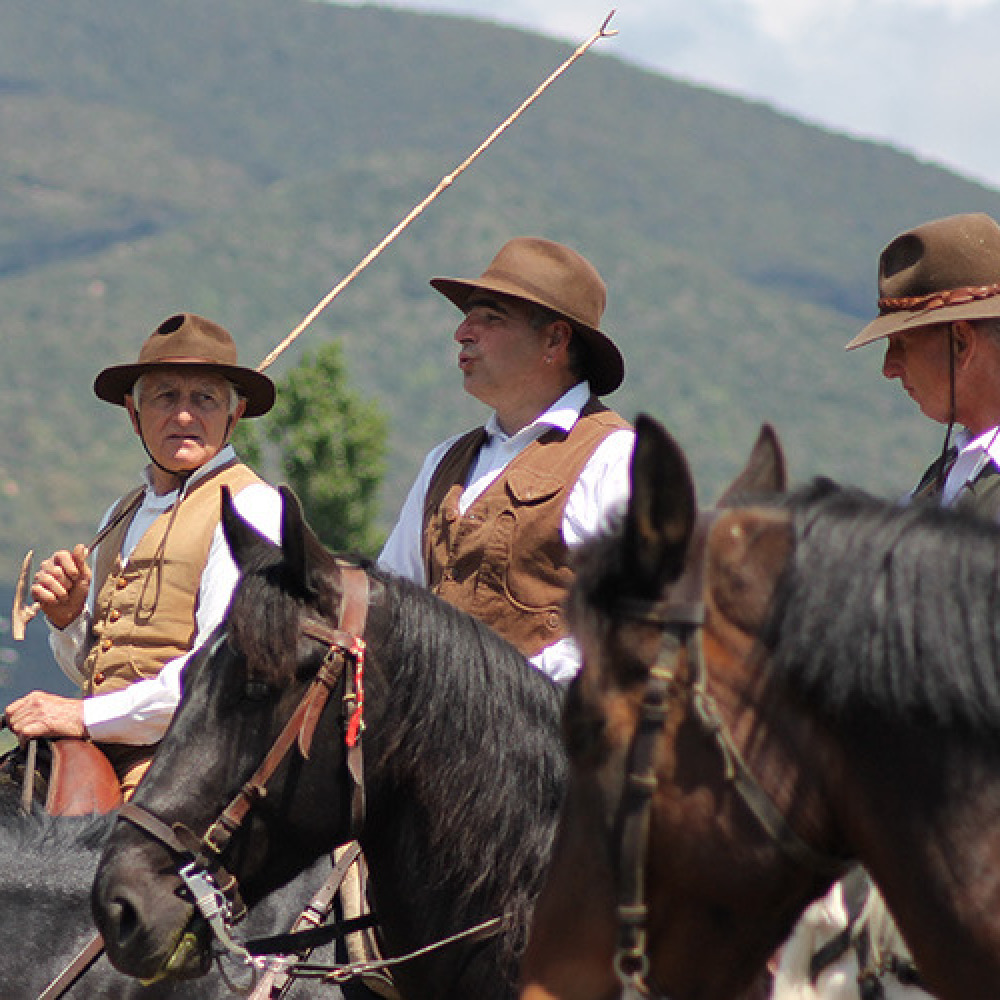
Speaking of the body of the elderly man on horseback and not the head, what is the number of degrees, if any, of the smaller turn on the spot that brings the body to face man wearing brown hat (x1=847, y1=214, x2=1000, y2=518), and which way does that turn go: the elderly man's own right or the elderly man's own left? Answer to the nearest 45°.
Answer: approximately 90° to the elderly man's own left

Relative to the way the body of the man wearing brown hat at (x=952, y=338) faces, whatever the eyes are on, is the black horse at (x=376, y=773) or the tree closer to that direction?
the black horse

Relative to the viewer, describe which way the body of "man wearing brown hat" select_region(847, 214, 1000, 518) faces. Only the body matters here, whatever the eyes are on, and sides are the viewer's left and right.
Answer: facing to the left of the viewer

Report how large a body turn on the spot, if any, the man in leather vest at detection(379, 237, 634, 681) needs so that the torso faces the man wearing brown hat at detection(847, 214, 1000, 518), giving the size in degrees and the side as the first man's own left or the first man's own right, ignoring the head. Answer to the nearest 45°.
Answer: approximately 90° to the first man's own left

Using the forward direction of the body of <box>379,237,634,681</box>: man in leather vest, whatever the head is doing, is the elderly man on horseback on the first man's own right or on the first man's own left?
on the first man's own right

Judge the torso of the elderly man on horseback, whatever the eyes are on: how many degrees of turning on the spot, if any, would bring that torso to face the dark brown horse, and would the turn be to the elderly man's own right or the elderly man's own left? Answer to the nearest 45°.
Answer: approximately 45° to the elderly man's own left

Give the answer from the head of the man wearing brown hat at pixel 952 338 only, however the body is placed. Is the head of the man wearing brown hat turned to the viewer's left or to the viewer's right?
to the viewer's left
